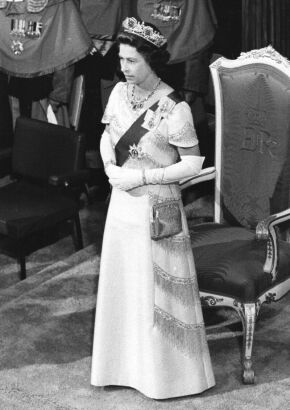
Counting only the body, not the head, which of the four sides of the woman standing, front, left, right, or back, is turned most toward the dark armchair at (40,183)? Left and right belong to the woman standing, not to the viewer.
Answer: right

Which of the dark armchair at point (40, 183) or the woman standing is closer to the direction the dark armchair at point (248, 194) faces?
the woman standing

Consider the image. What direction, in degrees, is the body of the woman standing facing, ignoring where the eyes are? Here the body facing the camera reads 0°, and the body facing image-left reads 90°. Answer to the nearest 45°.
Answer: approximately 45°

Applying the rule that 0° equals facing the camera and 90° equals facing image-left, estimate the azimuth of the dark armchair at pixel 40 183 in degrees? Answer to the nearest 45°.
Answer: approximately 45°

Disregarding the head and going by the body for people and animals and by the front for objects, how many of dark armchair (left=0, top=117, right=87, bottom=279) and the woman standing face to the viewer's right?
0

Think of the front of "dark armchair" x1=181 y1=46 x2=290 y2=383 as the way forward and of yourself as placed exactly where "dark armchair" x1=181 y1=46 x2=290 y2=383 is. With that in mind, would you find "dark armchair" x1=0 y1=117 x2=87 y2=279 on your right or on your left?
on your right

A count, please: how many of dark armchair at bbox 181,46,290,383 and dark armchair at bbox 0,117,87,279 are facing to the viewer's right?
0

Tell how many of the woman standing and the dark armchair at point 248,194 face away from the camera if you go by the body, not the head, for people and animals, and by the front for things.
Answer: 0

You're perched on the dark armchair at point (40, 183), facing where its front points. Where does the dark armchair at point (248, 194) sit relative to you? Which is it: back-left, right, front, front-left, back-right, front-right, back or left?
left
